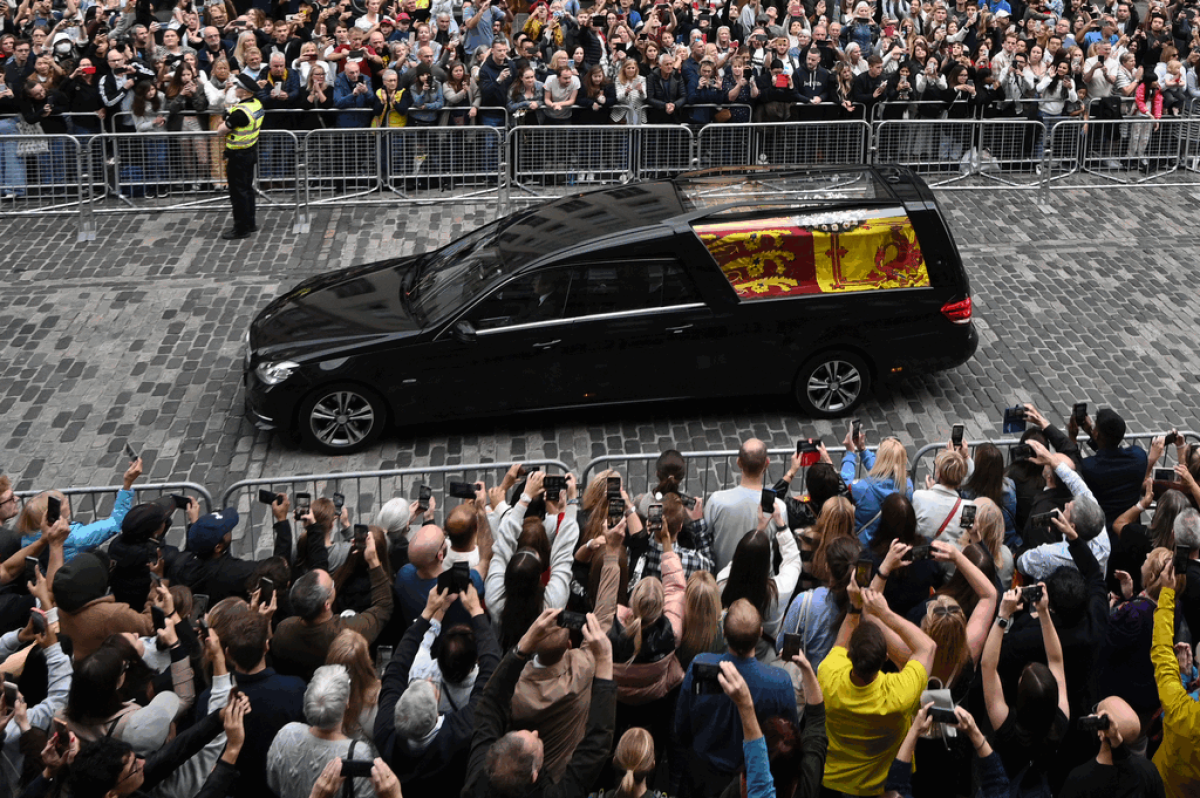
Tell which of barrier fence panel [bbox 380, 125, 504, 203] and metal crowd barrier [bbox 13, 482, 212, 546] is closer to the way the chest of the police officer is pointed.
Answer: the metal crowd barrier

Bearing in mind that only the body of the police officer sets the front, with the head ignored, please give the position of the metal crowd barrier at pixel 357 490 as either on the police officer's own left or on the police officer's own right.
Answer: on the police officer's own left

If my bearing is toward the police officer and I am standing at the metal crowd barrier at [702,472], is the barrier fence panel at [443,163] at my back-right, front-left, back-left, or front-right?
front-right

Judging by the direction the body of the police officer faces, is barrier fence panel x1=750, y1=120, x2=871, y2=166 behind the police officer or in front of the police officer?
behind

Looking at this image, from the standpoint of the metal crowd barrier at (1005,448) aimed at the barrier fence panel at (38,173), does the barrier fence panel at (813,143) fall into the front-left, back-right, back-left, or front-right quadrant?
front-right

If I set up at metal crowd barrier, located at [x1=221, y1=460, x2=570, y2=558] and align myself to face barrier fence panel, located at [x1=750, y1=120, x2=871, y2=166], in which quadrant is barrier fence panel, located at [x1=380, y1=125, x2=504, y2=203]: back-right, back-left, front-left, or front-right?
front-left
